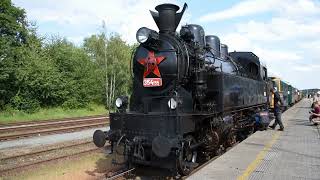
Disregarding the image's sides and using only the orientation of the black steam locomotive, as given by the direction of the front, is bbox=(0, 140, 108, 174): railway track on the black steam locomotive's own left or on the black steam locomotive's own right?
on the black steam locomotive's own right

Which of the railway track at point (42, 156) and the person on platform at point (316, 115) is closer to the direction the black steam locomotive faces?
the railway track

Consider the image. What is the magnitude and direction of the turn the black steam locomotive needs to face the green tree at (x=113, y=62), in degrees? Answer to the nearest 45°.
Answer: approximately 135° to its right

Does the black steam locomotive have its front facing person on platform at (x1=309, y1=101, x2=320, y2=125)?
no

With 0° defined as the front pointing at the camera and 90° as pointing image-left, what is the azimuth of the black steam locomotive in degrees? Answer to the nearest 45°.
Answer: approximately 45°

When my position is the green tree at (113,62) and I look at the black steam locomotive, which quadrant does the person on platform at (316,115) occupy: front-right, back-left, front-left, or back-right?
front-left

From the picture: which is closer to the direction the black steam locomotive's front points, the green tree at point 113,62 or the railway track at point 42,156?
the railway track
